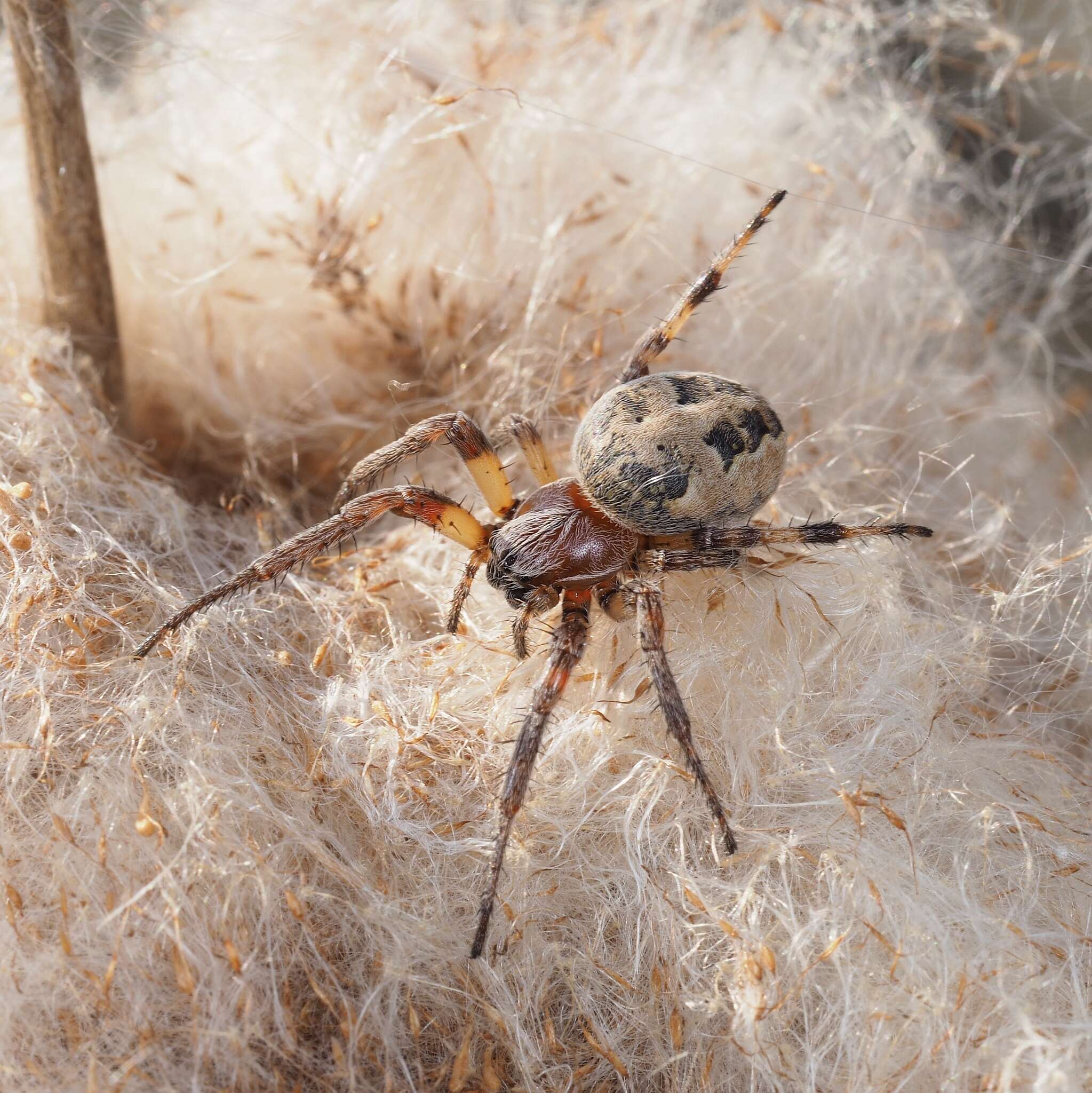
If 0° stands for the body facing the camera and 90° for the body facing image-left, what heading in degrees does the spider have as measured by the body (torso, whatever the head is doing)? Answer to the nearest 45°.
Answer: approximately 45°

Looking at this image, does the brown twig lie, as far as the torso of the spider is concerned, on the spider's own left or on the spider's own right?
on the spider's own right
